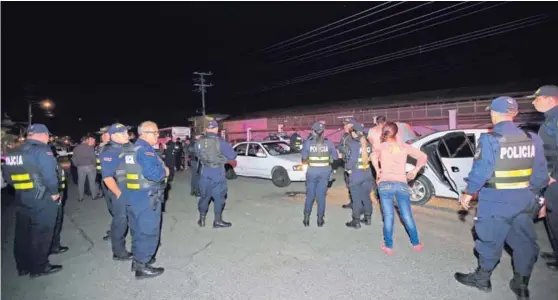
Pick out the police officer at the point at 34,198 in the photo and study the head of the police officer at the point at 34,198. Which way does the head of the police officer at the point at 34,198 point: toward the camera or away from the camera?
away from the camera

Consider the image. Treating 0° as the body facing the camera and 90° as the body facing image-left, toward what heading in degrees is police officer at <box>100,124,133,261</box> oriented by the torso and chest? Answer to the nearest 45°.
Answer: approximately 270°

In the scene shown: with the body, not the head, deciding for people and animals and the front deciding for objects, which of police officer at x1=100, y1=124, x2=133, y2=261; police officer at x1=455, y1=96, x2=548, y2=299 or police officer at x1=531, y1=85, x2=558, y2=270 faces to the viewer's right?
police officer at x1=100, y1=124, x2=133, y2=261

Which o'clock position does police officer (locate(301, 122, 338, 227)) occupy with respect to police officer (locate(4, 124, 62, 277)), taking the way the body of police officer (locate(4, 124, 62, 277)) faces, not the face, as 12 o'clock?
police officer (locate(301, 122, 338, 227)) is roughly at 2 o'clock from police officer (locate(4, 124, 62, 277)).

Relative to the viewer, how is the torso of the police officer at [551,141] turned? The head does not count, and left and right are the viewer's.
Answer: facing to the left of the viewer

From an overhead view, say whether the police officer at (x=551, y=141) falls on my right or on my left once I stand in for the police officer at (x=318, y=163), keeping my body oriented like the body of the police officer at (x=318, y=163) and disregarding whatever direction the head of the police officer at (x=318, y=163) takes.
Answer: on my right

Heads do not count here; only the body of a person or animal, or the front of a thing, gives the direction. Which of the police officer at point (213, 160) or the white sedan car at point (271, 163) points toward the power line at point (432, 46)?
the police officer

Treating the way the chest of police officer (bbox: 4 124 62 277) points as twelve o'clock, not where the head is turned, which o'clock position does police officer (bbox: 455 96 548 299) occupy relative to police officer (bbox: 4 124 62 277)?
police officer (bbox: 455 96 548 299) is roughly at 3 o'clock from police officer (bbox: 4 124 62 277).

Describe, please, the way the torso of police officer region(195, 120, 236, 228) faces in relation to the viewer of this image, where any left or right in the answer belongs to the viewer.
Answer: facing away from the viewer and to the right of the viewer

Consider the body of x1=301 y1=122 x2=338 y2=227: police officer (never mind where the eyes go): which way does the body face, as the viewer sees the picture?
away from the camera

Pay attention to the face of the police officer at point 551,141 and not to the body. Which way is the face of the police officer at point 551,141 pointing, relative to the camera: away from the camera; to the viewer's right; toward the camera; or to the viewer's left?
to the viewer's left
